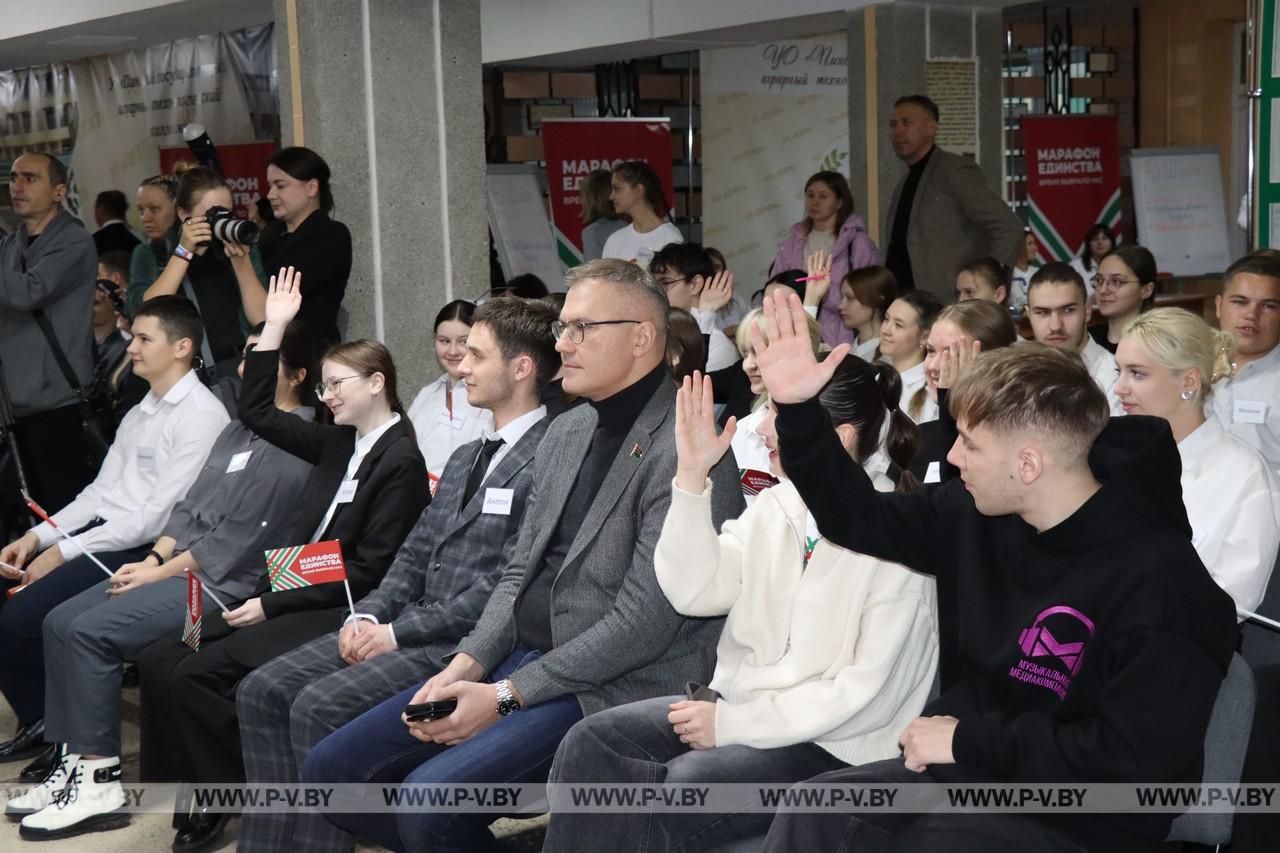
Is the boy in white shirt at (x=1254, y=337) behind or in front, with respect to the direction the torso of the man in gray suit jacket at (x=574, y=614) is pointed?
behind

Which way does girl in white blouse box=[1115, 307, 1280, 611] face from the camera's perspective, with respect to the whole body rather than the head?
to the viewer's left

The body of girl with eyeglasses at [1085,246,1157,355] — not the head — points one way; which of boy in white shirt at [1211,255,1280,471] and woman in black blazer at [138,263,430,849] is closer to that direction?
the woman in black blazer

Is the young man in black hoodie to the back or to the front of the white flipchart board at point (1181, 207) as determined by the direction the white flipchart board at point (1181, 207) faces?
to the front

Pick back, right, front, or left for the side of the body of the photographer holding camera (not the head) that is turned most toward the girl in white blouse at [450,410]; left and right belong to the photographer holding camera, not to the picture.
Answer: front

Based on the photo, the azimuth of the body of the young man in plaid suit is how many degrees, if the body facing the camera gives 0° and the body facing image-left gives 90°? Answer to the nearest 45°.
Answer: approximately 45°

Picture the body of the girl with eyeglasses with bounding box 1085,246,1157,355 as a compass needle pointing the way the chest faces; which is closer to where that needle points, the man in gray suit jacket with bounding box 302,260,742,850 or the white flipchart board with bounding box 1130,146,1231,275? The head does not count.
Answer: the man in gray suit jacket

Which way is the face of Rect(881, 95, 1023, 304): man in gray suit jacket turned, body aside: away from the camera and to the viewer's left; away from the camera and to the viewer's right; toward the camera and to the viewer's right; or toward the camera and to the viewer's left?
toward the camera and to the viewer's left

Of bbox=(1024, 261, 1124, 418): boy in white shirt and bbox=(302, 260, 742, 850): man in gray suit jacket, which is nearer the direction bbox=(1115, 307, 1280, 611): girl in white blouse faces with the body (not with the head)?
the man in gray suit jacket

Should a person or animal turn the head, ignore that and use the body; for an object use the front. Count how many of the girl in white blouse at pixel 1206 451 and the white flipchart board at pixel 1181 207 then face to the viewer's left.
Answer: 1

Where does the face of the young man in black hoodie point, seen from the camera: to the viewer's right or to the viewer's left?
to the viewer's left

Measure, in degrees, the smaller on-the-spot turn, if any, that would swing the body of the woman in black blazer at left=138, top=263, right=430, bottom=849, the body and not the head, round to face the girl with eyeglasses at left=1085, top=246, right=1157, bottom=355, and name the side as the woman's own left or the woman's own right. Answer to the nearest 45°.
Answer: approximately 135° to the woman's own left
